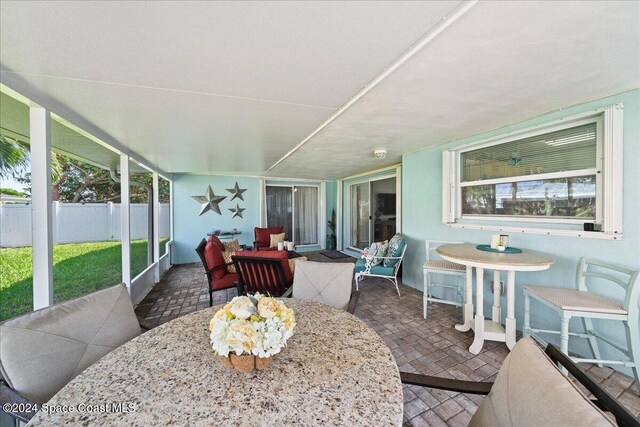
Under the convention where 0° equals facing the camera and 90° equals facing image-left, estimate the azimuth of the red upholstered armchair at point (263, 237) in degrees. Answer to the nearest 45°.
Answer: approximately 0°

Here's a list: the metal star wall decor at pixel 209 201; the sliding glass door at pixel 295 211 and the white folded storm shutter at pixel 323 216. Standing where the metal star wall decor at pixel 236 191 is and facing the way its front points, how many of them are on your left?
2

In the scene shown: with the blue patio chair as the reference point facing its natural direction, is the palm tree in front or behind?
in front

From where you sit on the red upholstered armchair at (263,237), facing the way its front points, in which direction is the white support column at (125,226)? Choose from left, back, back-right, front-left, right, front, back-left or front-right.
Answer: front-right

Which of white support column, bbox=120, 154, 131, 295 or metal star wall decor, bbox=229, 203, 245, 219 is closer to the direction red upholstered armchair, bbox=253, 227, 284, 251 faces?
the white support column

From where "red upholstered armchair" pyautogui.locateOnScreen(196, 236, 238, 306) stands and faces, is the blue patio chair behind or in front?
in front

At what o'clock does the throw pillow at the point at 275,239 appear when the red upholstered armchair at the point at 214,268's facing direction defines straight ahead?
The throw pillow is roughly at 10 o'clock from the red upholstered armchair.

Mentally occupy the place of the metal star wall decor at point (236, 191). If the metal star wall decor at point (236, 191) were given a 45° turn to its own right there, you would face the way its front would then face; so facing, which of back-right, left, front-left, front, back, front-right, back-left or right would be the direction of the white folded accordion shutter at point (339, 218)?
back-left

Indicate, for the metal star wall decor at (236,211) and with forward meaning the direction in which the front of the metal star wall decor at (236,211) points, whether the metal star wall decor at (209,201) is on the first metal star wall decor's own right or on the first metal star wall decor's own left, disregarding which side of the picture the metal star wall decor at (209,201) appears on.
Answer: on the first metal star wall decor's own right

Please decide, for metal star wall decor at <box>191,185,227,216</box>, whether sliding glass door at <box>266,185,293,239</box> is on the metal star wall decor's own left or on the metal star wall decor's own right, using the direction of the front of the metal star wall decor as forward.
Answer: on the metal star wall decor's own left

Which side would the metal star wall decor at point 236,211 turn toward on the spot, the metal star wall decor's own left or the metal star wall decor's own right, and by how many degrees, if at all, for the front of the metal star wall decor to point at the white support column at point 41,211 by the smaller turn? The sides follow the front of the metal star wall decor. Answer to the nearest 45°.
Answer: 0° — it already faces it

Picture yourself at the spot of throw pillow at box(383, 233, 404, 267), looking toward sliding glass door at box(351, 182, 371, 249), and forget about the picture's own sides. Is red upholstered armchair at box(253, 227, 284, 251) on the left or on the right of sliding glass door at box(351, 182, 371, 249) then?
left

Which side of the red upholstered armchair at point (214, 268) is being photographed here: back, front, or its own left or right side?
right

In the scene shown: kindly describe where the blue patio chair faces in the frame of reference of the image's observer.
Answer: facing to the left of the viewer

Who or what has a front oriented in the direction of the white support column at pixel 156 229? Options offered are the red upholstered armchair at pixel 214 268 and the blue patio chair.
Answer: the blue patio chair
